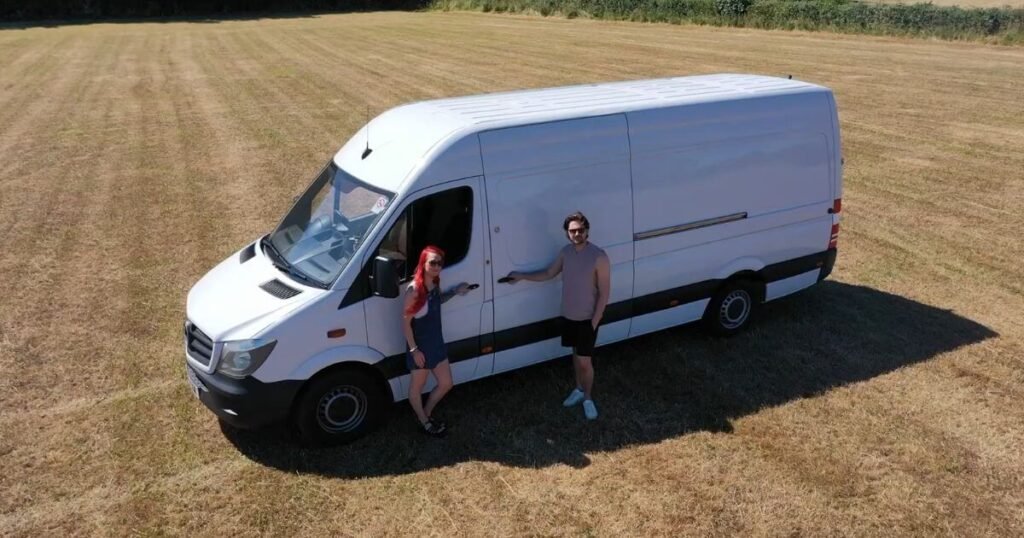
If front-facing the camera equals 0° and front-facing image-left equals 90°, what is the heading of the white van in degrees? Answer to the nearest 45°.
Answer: approximately 45°
